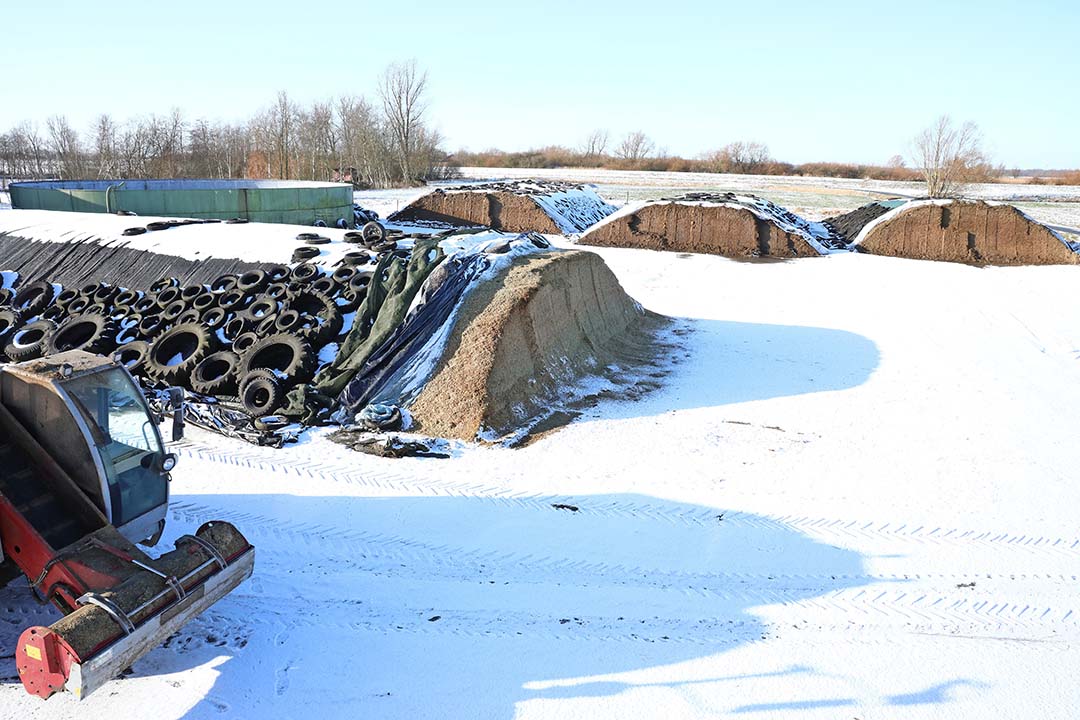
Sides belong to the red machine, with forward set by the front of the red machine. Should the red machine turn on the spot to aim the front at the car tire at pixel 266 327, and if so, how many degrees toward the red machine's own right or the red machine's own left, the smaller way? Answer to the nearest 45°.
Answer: approximately 135° to the red machine's own left

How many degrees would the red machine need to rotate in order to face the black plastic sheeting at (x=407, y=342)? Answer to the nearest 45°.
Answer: approximately 90° to its left

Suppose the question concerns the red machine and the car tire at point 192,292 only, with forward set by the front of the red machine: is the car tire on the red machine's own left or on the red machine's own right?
on the red machine's own left

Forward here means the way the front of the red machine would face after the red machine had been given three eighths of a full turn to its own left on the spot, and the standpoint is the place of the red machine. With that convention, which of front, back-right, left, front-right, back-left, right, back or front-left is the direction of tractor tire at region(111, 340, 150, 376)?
front

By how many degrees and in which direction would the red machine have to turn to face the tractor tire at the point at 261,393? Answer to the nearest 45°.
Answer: approximately 135° to its left

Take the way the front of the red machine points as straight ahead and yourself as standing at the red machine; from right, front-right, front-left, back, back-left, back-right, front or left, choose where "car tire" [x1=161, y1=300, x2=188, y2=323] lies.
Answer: back-left

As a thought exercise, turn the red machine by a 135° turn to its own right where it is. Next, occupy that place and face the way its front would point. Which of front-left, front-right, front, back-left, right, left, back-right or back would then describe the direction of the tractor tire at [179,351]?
right

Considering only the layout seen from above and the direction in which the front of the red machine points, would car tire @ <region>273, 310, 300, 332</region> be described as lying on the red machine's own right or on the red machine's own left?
on the red machine's own left

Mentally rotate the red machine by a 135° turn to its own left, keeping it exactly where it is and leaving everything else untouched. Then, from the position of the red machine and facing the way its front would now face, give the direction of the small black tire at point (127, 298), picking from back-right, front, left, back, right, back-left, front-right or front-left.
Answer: front

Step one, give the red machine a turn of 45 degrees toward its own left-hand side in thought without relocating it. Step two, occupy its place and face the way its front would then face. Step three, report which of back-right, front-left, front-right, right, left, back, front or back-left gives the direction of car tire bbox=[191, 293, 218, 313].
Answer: left

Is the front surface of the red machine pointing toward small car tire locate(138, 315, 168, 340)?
no

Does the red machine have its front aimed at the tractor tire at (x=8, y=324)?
no

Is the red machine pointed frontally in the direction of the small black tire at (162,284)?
no

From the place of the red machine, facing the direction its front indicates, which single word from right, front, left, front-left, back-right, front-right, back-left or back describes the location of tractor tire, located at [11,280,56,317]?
back-left

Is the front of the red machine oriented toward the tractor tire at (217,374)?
no

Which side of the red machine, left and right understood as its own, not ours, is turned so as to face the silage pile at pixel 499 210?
left

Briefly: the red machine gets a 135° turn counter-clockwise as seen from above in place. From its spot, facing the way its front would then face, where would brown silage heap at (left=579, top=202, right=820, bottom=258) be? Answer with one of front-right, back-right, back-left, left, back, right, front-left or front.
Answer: front-right
